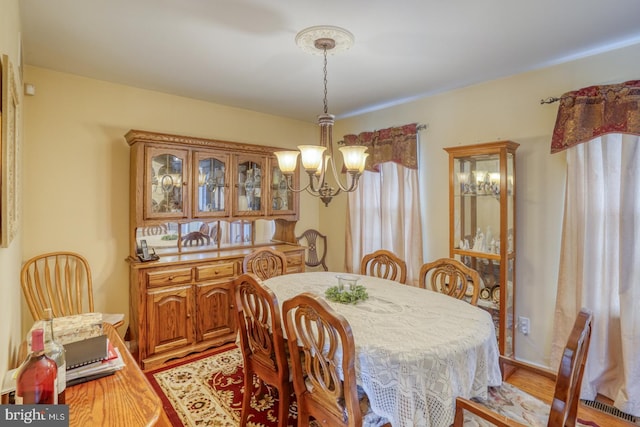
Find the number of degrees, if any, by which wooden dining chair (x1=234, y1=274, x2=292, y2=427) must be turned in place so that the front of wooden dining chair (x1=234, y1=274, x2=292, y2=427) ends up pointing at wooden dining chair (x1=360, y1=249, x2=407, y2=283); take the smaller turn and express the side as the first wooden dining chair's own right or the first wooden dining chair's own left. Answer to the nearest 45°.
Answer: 0° — it already faces it

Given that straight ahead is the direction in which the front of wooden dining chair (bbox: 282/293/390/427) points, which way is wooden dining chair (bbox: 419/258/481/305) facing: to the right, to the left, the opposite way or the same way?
the opposite way

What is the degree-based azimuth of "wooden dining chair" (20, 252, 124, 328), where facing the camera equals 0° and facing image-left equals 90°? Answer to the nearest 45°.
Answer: approximately 315°

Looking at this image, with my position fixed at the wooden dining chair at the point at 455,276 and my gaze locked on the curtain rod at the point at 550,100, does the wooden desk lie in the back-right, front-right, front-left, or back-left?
back-right

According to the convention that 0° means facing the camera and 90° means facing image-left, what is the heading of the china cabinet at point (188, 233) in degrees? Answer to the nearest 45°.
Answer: approximately 315°

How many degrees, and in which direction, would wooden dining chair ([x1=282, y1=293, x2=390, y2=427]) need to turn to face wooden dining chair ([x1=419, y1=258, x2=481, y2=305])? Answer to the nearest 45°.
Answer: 0° — it already faces it

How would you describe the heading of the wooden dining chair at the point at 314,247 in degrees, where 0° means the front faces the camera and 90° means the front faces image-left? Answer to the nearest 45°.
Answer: approximately 0°

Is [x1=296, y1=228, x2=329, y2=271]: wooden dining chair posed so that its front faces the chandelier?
yes

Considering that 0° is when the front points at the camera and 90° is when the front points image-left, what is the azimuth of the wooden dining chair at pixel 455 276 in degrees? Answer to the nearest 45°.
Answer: approximately 45°

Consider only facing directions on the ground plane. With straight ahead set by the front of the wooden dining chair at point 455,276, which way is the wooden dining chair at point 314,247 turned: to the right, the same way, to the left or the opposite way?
to the left
